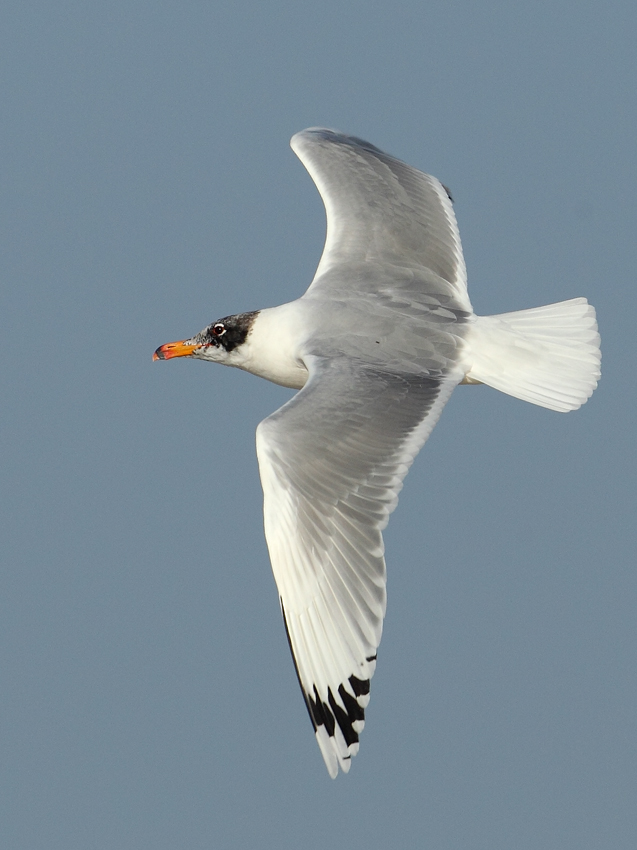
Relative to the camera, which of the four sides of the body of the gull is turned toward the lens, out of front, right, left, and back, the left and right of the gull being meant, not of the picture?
left
